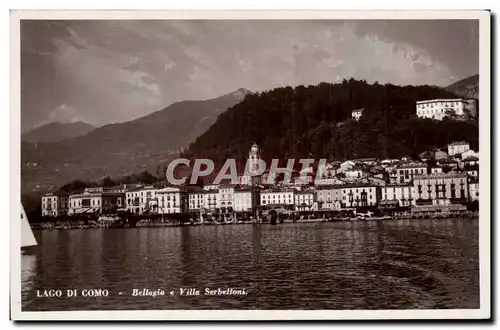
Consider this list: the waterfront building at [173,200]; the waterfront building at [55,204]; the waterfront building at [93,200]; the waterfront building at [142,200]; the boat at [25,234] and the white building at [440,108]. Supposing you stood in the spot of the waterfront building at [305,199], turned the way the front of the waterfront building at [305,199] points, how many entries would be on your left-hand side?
1

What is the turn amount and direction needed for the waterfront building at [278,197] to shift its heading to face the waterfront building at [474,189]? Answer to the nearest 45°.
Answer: approximately 90° to its left

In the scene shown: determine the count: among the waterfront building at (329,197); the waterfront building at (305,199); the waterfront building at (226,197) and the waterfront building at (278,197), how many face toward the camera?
4

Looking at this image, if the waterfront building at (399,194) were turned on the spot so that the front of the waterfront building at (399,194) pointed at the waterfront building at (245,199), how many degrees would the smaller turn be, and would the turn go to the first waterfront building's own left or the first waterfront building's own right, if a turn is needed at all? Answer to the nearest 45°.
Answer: approximately 90° to the first waterfront building's own right

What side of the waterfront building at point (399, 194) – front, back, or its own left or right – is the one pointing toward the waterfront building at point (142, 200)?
right

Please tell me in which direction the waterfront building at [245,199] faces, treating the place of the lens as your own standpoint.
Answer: facing the viewer

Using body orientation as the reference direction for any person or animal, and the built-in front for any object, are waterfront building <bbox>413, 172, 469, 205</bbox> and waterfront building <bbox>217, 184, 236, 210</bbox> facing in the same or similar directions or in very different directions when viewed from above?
same or similar directions

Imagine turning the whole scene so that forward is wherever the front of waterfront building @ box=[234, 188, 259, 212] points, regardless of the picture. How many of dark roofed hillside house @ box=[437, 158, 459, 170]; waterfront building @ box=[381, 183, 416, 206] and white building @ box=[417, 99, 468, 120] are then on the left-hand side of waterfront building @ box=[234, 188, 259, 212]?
3

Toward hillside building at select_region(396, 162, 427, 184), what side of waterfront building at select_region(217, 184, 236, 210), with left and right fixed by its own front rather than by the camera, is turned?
left

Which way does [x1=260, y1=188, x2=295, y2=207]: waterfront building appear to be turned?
toward the camera

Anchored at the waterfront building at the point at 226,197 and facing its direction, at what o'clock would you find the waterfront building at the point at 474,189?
the waterfront building at the point at 474,189 is roughly at 9 o'clock from the waterfront building at the point at 226,197.

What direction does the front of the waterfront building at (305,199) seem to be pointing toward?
toward the camera
